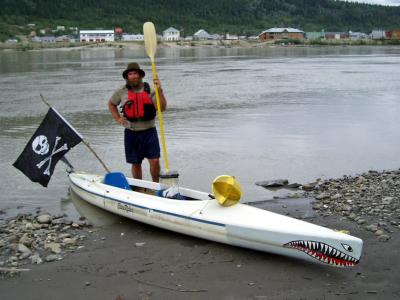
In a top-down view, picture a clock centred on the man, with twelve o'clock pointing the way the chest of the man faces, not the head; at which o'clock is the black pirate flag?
The black pirate flag is roughly at 4 o'clock from the man.

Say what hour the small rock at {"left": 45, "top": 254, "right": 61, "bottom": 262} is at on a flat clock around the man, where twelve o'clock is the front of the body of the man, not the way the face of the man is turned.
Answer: The small rock is roughly at 1 o'clock from the man.

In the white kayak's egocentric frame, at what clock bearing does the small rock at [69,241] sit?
The small rock is roughly at 5 o'clock from the white kayak.

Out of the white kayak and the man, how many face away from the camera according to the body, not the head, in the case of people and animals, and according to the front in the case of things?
0

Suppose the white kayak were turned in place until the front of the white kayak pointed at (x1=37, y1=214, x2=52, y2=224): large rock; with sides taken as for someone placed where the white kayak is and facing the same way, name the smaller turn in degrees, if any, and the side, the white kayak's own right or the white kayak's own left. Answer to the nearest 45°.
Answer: approximately 180°

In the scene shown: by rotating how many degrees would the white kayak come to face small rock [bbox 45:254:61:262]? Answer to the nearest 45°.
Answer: approximately 135° to its right

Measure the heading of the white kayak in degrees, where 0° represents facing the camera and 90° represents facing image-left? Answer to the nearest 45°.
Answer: approximately 315°

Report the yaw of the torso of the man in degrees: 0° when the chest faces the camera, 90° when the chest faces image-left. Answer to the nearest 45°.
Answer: approximately 0°
